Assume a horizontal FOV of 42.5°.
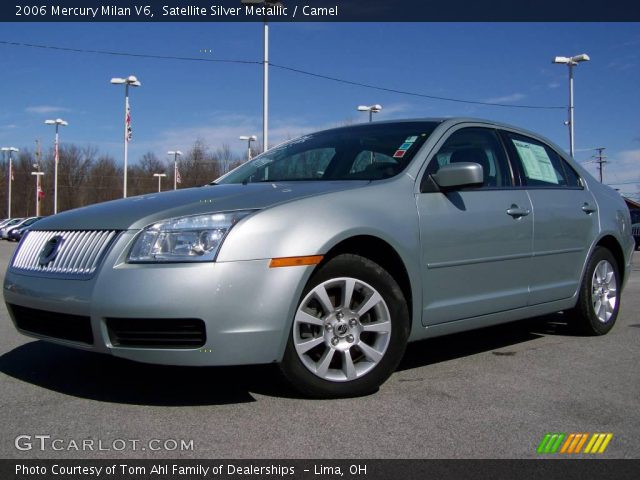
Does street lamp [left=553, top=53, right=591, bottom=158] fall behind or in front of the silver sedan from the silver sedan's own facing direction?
behind

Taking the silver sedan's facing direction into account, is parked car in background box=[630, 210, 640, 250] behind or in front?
behind

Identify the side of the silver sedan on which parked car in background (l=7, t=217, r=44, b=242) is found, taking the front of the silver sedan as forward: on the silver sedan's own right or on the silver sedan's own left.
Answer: on the silver sedan's own right

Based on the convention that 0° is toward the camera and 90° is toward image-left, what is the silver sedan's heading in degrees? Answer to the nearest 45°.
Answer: approximately 45°
